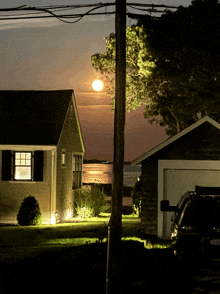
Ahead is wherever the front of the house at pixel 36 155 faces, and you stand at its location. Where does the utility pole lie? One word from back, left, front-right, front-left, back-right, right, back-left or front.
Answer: front

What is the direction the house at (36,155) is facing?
toward the camera

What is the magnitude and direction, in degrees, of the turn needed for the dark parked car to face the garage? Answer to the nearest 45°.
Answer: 0° — it already faces it

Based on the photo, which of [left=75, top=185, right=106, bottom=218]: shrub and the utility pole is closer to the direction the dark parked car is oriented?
the shrub

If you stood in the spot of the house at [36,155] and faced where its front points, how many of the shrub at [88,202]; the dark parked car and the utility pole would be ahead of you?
2

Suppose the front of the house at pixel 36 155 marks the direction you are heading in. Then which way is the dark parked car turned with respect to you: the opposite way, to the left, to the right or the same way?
the opposite way

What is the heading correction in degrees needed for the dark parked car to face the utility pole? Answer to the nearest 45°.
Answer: approximately 135° to its left

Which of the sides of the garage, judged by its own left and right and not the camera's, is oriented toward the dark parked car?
front

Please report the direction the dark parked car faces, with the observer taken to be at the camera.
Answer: facing away from the viewer

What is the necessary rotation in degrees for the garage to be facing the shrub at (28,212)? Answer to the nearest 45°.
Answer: approximately 135° to its right

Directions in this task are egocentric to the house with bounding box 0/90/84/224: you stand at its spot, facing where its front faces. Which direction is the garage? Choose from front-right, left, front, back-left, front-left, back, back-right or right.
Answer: front-left

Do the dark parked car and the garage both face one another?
yes

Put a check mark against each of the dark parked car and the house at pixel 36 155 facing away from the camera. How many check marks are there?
1

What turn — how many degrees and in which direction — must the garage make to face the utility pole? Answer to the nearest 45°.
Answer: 0° — it already faces it

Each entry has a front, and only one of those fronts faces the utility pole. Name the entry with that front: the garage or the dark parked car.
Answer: the garage

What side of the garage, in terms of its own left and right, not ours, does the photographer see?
front
